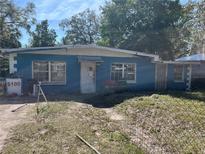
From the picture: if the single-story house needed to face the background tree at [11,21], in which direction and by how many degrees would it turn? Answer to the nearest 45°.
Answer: approximately 135° to its right

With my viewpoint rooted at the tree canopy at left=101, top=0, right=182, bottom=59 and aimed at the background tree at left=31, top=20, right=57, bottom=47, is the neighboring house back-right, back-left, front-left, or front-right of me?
back-left

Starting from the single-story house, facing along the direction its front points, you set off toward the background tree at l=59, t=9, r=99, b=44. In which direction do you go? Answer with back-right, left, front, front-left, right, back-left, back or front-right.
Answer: back

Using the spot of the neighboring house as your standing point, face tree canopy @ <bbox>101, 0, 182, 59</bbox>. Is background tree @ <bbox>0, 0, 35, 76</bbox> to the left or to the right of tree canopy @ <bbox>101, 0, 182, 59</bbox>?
left

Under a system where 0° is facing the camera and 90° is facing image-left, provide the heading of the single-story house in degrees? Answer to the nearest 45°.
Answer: approximately 0°
